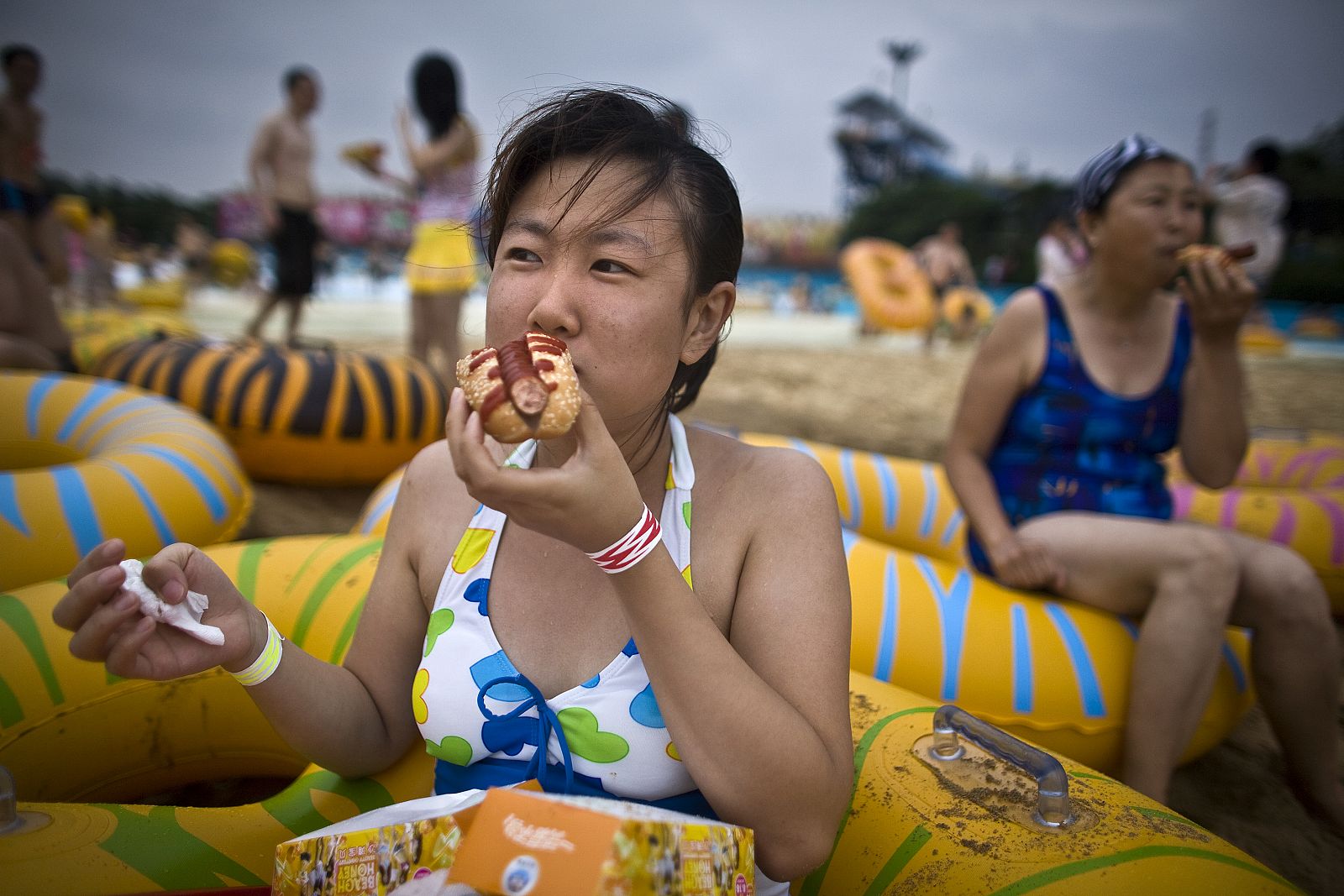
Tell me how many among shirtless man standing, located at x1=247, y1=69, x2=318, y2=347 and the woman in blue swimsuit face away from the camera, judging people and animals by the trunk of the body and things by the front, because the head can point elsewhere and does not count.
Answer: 0

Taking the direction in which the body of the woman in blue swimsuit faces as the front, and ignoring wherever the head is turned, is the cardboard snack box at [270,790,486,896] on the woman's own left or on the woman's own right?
on the woman's own right

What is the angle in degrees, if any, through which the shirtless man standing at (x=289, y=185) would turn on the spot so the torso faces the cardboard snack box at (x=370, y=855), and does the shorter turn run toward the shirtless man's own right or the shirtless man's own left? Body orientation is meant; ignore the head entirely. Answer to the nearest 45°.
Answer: approximately 45° to the shirtless man's own right

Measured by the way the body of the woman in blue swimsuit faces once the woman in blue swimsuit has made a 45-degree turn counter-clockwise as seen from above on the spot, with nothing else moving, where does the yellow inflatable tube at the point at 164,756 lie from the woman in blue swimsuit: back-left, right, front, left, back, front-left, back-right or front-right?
back-right

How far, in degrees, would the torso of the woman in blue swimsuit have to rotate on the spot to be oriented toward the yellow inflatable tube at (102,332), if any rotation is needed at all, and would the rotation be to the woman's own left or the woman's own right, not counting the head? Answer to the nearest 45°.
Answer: approximately 135° to the woman's own right

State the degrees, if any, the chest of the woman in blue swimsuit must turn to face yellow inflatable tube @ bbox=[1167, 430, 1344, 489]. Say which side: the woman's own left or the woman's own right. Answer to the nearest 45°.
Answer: approximately 135° to the woman's own left

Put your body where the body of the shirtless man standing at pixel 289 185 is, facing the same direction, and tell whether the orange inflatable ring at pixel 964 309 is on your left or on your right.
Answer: on your left

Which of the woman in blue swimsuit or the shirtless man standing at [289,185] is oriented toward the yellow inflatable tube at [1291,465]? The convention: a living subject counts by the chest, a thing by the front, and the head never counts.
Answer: the shirtless man standing

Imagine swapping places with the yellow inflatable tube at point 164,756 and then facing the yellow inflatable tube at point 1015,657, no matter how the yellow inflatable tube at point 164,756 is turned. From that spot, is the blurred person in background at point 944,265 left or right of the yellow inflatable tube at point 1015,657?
left

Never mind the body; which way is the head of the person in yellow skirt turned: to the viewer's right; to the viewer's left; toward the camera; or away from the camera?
away from the camera

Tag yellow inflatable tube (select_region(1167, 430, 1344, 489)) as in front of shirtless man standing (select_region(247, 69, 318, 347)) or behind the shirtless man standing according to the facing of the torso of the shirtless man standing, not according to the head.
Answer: in front

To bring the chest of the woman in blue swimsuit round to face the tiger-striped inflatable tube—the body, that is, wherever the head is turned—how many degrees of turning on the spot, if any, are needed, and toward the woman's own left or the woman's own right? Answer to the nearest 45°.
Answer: approximately 135° to the woman's own right

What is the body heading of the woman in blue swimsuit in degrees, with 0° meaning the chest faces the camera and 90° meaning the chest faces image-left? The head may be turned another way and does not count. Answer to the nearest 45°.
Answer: approximately 315°

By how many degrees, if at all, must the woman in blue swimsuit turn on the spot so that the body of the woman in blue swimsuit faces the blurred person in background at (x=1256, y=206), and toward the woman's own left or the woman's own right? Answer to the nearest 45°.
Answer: approximately 135° to the woman's own left

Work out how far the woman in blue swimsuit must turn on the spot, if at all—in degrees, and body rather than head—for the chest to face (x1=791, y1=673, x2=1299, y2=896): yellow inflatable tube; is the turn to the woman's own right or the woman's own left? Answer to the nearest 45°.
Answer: approximately 45° to the woman's own right
